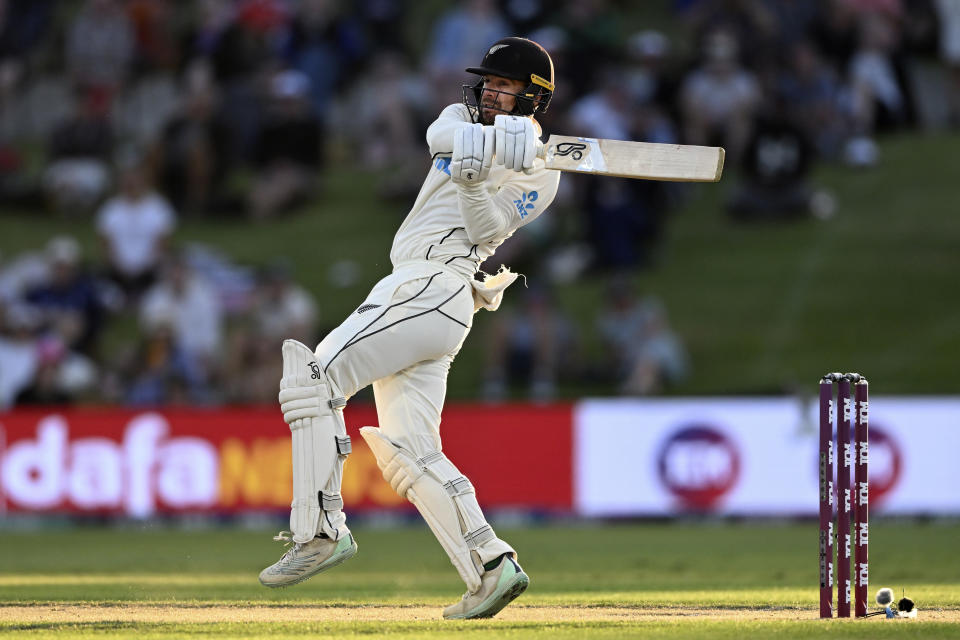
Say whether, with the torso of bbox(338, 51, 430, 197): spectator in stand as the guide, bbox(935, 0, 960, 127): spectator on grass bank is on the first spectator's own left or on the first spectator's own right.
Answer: on the first spectator's own left

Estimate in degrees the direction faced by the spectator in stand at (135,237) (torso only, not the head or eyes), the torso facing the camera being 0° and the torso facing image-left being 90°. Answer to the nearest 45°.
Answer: approximately 0°

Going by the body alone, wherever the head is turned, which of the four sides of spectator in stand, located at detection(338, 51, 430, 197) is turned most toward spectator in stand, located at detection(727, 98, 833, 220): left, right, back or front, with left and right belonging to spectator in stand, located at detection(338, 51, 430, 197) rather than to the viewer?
left

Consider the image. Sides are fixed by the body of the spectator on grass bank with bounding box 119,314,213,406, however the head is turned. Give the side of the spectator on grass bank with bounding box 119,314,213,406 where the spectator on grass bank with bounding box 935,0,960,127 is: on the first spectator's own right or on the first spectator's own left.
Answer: on the first spectator's own left

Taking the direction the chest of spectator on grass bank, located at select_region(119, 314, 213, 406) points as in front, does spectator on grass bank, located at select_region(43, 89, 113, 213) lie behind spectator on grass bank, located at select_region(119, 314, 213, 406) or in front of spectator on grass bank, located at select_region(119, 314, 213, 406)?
behind

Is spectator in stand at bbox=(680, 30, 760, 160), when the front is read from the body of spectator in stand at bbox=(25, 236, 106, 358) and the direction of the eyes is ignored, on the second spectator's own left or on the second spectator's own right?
on the second spectator's own left

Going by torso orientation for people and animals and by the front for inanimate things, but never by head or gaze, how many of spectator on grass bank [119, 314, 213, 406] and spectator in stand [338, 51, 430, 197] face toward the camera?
2
